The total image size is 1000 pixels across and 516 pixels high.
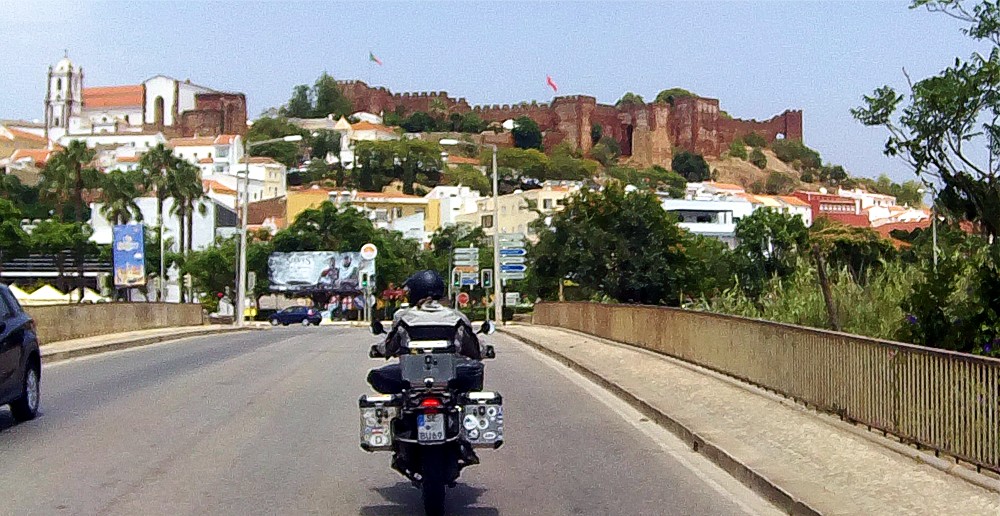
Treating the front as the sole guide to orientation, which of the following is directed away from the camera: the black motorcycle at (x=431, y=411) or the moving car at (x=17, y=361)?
the black motorcycle

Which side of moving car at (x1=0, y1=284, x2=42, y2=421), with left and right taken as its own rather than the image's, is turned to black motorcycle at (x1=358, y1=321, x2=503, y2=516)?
left

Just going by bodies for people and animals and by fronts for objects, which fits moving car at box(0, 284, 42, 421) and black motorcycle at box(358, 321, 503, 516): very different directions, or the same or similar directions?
very different directions

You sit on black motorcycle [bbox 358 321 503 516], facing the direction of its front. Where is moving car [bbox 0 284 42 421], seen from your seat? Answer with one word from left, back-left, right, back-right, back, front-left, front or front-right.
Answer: front-left

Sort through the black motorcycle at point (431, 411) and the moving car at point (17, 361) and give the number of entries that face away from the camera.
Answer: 1

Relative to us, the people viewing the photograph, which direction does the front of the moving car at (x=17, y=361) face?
facing the viewer and to the left of the viewer

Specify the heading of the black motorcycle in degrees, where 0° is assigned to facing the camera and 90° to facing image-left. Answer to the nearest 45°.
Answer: approximately 180°
